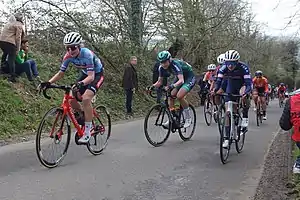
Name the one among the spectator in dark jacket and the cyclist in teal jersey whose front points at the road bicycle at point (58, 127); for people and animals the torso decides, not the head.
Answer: the cyclist in teal jersey

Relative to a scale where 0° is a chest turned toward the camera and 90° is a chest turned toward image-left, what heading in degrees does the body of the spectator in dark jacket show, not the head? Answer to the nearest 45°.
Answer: approximately 270°

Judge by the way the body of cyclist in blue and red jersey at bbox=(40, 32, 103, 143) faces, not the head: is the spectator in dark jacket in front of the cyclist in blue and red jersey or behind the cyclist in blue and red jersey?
behind

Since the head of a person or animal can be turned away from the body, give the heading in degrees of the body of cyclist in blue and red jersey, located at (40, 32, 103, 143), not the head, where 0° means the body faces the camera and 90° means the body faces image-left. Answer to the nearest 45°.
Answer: approximately 45°

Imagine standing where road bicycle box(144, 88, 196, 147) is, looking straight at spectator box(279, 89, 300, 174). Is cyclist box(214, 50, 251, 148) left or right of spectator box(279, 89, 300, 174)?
left

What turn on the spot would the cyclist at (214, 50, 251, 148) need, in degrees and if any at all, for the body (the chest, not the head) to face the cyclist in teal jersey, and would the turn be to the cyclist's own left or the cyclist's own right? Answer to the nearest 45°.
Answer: approximately 90° to the cyclist's own right

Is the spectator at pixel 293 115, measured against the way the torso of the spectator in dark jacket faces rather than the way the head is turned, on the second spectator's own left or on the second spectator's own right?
on the second spectator's own right

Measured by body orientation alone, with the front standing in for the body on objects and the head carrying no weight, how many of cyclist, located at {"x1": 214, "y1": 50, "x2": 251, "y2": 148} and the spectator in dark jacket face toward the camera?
1

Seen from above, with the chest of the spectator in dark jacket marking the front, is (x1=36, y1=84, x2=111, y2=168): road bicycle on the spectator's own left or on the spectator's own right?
on the spectator's own right
